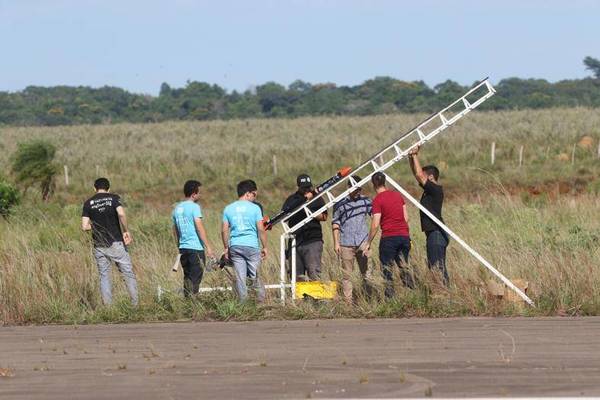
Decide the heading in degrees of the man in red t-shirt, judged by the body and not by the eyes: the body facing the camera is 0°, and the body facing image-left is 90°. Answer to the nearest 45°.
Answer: approximately 135°

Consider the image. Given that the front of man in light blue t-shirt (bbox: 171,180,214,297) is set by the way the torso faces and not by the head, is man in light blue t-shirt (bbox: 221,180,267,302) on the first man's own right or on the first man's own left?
on the first man's own right

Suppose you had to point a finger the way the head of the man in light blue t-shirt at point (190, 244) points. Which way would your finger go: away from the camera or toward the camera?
away from the camera

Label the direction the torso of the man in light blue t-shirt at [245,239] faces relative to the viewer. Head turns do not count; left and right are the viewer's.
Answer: facing away from the viewer and to the right of the viewer

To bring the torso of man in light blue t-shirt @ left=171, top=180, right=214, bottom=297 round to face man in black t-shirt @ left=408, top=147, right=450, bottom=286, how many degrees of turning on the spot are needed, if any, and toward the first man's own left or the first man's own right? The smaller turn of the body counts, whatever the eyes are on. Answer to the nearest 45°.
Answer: approximately 45° to the first man's own right
